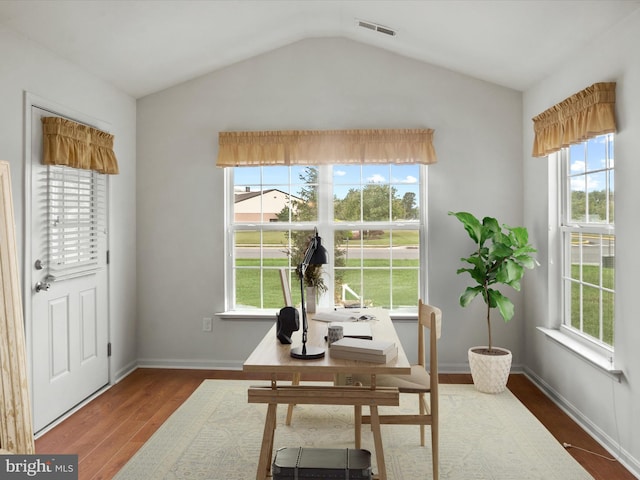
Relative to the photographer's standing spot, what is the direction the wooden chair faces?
facing to the left of the viewer

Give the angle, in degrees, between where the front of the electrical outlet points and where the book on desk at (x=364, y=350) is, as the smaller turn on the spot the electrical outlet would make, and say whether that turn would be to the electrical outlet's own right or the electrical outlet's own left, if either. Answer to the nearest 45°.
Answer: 0° — it already faces it

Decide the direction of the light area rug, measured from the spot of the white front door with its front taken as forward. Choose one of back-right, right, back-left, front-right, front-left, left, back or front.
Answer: front

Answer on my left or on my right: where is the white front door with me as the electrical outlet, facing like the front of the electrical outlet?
on my right

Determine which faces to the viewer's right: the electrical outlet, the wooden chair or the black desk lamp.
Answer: the black desk lamp

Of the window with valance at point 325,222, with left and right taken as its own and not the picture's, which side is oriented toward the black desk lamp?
front

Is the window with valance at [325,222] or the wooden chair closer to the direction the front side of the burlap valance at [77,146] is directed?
the wooden chair

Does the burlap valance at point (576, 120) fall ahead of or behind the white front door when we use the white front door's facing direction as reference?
ahead

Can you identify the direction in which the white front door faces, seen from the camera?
facing the viewer and to the right of the viewer

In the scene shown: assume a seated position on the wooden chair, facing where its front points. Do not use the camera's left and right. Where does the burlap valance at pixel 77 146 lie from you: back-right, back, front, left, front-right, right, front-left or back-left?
front

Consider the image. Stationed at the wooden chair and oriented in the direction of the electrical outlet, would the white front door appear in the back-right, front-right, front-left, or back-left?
front-left

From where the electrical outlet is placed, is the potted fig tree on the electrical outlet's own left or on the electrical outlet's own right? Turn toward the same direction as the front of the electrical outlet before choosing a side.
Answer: on the electrical outlet's own left

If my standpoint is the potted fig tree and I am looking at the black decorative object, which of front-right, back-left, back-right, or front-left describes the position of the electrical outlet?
front-right

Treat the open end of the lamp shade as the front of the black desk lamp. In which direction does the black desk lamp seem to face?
to the viewer's right

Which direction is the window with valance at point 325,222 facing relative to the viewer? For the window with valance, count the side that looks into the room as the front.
toward the camera

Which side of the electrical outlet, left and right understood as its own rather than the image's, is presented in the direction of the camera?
front
